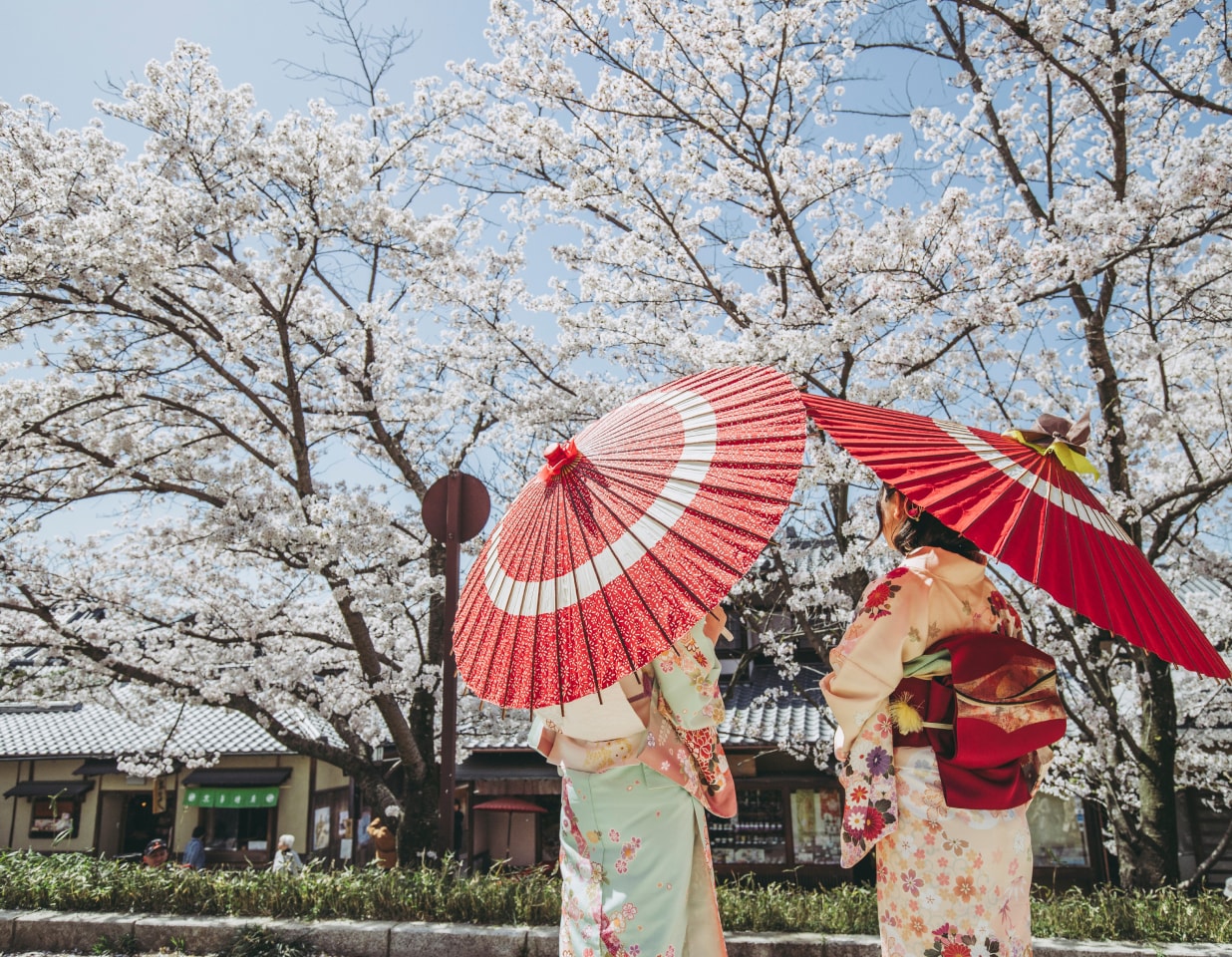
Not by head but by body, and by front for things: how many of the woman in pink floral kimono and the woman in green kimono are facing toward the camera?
0

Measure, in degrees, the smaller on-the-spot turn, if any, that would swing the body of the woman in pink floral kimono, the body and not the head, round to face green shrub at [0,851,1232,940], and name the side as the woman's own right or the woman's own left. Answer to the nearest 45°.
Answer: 0° — they already face it

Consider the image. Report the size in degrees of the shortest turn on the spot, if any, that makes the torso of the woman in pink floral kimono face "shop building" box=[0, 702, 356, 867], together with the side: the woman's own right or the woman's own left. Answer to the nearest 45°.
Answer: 0° — they already face it

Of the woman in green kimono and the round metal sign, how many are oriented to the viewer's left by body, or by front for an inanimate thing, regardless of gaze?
0

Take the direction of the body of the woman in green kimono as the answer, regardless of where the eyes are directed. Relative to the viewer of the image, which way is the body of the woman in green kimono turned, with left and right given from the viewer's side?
facing away from the viewer and to the right of the viewer

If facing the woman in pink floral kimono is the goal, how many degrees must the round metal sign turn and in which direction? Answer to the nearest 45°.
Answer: approximately 135° to its right

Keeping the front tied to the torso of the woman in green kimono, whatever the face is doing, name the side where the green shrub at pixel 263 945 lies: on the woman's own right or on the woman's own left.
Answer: on the woman's own left

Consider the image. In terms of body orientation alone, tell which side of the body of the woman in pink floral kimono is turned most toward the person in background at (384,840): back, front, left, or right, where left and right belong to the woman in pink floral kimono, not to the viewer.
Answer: front

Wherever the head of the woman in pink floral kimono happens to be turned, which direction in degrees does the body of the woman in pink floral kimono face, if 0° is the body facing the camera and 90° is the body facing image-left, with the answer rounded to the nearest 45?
approximately 135°

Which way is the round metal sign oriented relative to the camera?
away from the camera

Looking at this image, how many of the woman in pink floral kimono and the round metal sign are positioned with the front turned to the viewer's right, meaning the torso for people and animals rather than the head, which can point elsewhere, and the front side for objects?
0
